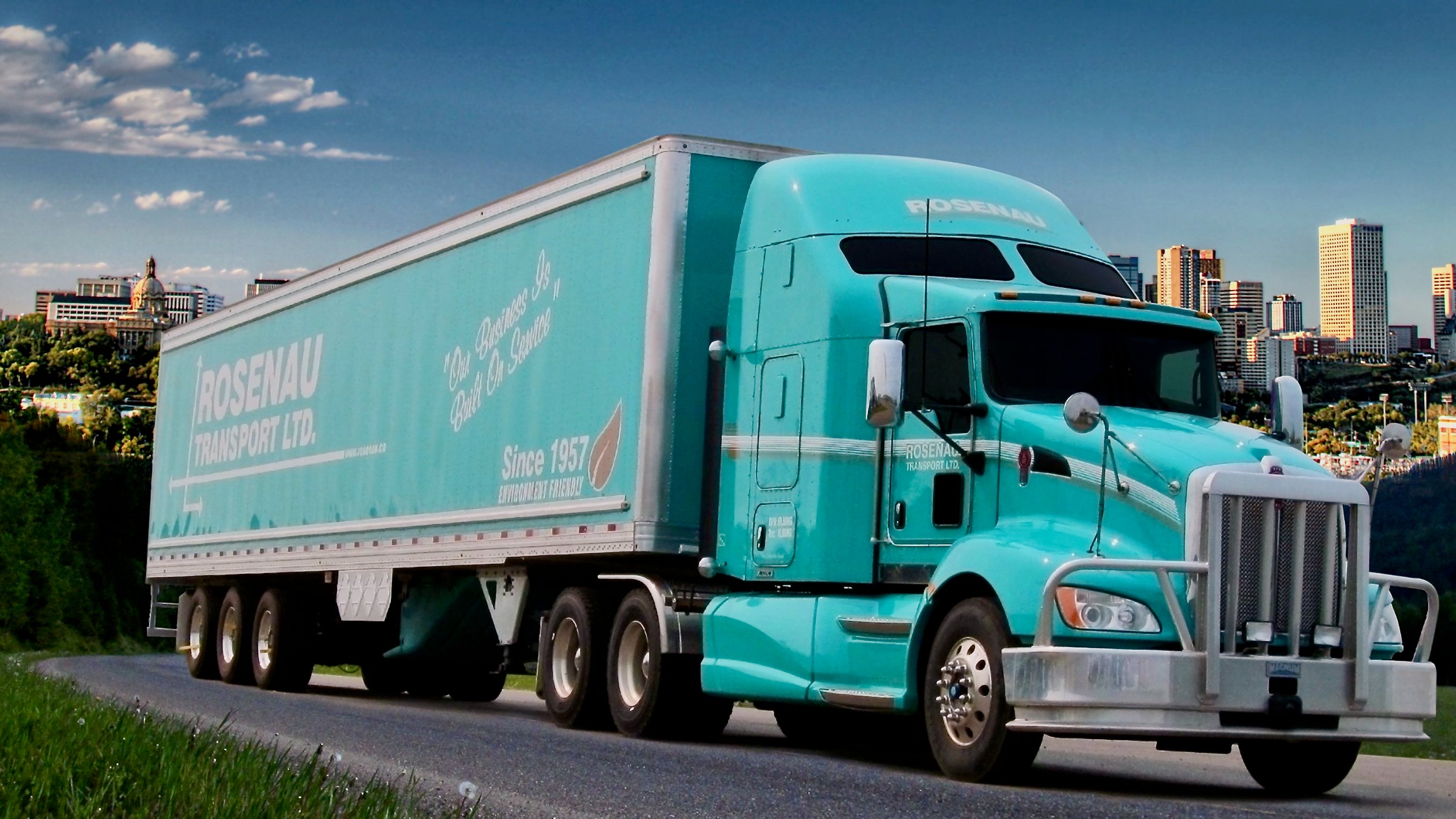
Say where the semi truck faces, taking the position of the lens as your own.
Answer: facing the viewer and to the right of the viewer
